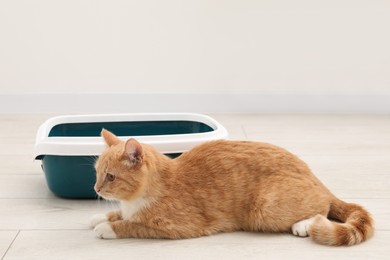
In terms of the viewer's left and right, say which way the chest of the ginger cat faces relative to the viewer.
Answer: facing to the left of the viewer
